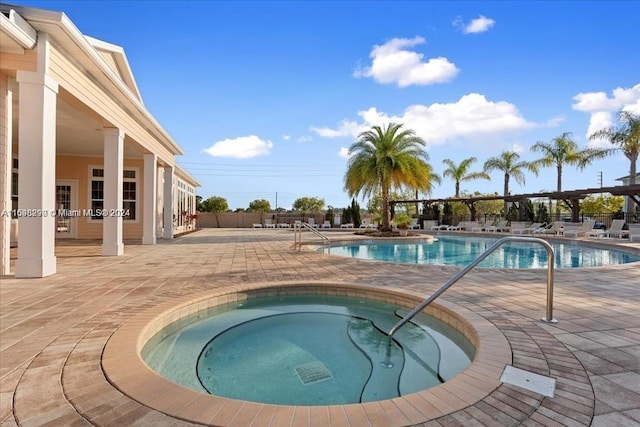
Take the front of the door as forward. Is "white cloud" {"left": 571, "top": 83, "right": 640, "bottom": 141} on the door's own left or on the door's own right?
on the door's own left

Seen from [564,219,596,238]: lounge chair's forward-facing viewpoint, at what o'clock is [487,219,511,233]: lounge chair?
[487,219,511,233]: lounge chair is roughly at 3 o'clock from [564,219,596,238]: lounge chair.

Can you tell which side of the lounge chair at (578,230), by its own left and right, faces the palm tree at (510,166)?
right

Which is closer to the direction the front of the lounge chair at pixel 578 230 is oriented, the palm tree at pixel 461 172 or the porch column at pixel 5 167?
the porch column

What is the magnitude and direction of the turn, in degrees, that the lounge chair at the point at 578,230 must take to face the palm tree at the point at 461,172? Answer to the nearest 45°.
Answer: approximately 90° to its right

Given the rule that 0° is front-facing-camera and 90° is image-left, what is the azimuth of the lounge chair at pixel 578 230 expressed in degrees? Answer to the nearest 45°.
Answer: approximately 45°

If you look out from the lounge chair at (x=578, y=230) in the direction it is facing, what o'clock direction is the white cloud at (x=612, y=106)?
The white cloud is roughly at 5 o'clock from the lounge chair.
